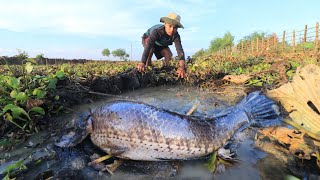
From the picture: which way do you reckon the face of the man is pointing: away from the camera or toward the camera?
toward the camera

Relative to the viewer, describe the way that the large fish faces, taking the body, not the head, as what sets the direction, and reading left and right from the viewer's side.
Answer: facing to the left of the viewer

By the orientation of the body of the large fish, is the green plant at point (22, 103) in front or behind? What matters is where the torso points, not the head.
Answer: in front

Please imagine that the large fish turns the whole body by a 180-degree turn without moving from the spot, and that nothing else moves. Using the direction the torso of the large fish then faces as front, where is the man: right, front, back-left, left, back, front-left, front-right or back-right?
left
